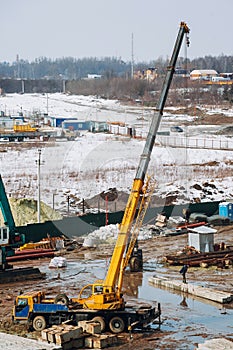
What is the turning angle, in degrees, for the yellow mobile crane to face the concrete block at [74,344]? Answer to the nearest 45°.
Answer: approximately 45° to its left

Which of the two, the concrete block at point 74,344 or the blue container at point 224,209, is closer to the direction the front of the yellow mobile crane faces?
the concrete block

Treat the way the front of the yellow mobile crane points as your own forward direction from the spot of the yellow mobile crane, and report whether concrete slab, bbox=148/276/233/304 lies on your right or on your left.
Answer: on your right

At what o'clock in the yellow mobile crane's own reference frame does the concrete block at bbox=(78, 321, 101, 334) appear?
The concrete block is roughly at 10 o'clock from the yellow mobile crane.

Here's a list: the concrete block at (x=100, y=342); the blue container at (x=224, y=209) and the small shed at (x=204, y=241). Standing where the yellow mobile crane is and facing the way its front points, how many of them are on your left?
1

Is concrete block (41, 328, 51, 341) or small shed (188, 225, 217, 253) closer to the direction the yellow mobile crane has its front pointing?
the concrete block

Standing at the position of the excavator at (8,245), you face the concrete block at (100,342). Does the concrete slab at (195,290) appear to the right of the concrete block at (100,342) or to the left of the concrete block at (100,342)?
left

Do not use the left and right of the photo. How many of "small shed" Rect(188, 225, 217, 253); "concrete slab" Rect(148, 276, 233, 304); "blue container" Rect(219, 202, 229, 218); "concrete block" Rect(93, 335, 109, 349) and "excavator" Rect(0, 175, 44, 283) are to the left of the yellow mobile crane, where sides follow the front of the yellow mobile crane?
1

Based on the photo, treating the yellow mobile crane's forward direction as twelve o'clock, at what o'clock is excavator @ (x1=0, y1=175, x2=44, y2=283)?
The excavator is roughly at 2 o'clock from the yellow mobile crane.

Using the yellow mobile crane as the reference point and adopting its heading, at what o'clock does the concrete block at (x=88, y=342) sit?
The concrete block is roughly at 10 o'clock from the yellow mobile crane.

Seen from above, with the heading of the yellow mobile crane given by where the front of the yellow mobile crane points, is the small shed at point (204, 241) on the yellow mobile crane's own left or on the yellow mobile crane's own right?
on the yellow mobile crane's own right

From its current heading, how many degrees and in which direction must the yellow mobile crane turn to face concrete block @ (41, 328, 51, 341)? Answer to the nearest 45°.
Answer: approximately 45° to its left

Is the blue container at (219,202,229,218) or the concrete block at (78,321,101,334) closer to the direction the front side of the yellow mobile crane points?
the concrete block

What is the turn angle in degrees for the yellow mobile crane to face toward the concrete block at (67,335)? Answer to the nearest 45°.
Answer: approximately 45° to its left

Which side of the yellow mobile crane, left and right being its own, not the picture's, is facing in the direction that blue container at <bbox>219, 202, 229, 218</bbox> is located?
right

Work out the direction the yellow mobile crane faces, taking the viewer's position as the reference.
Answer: facing to the left of the viewer

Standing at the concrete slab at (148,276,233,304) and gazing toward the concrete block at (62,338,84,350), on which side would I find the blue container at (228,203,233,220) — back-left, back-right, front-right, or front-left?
back-right
